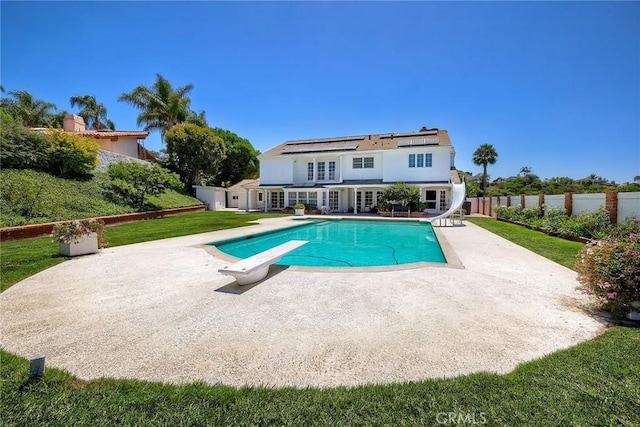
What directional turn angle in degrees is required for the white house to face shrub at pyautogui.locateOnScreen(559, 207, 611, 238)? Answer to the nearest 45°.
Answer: approximately 45° to its left

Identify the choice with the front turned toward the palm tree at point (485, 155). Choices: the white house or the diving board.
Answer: the diving board

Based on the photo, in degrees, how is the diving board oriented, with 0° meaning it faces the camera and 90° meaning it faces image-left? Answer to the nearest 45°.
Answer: approximately 225°

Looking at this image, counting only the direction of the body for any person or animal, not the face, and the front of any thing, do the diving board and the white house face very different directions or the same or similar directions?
very different directions

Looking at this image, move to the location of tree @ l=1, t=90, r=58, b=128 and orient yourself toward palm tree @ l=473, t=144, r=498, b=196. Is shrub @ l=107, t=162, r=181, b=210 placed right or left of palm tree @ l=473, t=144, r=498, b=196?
right

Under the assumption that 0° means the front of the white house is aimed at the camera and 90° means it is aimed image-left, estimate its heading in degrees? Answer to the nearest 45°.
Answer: approximately 0°

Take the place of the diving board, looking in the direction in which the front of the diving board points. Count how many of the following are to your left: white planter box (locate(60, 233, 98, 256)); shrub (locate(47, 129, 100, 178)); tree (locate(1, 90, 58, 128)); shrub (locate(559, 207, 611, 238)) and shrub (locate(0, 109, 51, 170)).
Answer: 4

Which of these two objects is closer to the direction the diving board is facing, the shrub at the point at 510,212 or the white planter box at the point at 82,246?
the shrub

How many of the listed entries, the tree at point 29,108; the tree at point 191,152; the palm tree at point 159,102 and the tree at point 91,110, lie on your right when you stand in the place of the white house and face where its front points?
4

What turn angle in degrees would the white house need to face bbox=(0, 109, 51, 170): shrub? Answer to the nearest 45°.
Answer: approximately 45° to its right

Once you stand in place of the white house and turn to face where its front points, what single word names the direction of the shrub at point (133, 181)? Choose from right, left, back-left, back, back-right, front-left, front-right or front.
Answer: front-right

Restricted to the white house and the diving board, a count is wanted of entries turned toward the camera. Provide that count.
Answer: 1
